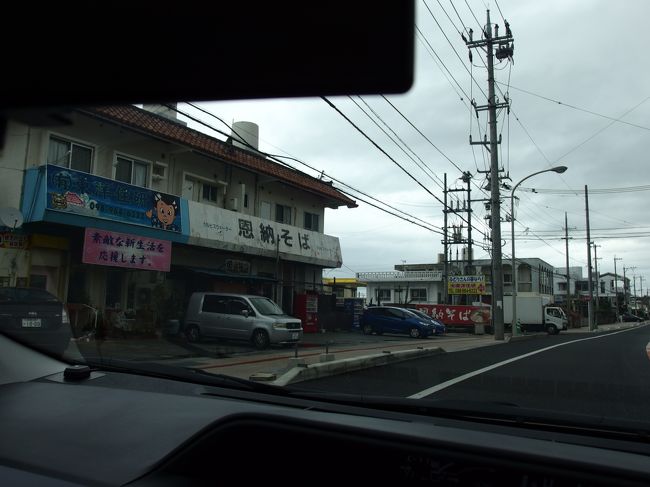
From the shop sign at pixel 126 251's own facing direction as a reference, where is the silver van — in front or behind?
in front

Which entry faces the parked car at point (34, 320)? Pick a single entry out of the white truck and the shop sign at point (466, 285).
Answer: the shop sign

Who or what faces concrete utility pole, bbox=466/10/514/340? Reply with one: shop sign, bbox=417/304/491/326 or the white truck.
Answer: the shop sign

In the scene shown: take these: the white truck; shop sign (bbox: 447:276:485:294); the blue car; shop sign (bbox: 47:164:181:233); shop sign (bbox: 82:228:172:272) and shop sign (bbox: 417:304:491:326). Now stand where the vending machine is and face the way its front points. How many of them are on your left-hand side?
4

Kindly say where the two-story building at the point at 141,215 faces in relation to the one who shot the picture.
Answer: facing the viewer and to the right of the viewer

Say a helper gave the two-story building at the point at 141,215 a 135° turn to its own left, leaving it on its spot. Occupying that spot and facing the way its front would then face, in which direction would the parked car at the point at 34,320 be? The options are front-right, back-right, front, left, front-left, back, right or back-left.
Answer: back

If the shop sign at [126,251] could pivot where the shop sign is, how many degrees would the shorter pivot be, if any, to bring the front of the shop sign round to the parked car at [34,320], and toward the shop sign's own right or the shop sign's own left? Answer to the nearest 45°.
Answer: approximately 45° to the shop sign's own right

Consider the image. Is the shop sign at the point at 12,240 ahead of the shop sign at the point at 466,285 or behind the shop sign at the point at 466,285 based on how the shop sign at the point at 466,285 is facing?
ahead

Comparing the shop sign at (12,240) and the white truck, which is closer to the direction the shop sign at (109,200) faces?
the white truck

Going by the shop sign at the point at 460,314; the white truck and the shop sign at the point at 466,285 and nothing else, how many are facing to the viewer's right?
1

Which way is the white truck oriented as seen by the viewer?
to the viewer's right

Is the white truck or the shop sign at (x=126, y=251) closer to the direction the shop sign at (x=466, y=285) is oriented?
the shop sign

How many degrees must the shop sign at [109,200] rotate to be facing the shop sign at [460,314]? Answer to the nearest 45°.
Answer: approximately 90° to its left

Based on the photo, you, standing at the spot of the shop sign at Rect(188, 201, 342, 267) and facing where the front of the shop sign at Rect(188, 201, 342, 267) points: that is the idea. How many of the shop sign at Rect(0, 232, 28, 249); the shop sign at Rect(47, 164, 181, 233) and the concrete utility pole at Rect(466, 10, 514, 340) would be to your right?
2

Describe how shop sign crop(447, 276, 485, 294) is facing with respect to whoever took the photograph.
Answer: facing the viewer
